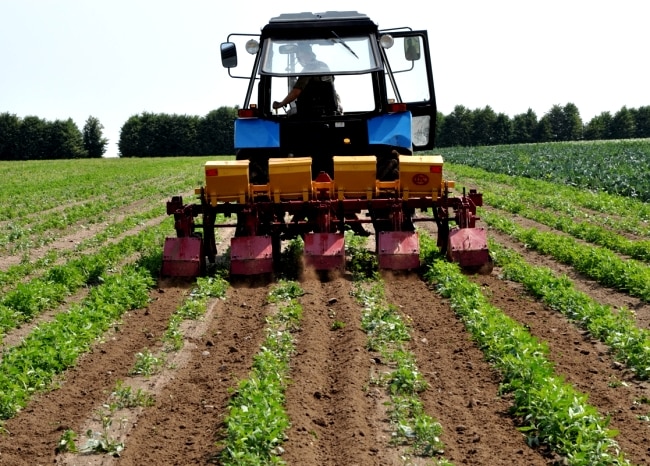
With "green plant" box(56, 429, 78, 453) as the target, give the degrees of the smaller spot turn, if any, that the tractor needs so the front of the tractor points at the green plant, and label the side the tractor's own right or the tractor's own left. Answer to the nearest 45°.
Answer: approximately 180°

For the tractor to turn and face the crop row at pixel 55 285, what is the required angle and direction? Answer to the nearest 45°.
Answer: approximately 90° to its left

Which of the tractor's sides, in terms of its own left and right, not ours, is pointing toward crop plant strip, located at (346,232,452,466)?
back

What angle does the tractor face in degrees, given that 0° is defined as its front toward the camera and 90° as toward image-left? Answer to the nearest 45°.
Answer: approximately 180°

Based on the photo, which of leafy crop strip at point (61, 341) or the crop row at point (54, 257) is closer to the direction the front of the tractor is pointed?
the crop row

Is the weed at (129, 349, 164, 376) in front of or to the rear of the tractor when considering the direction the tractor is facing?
to the rear

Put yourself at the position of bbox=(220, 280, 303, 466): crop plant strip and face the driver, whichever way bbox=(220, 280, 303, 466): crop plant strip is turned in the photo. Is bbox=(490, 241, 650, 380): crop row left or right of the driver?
right

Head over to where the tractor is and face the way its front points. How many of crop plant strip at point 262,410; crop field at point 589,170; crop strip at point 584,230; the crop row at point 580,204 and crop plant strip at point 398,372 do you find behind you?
2

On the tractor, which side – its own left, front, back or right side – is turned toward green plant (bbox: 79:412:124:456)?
back

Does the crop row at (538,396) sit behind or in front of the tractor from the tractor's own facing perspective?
behind

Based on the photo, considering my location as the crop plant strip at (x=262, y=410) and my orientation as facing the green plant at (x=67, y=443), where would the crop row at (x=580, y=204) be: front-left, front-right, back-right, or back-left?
back-right

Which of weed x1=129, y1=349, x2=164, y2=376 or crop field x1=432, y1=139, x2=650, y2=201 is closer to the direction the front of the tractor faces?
the crop field
